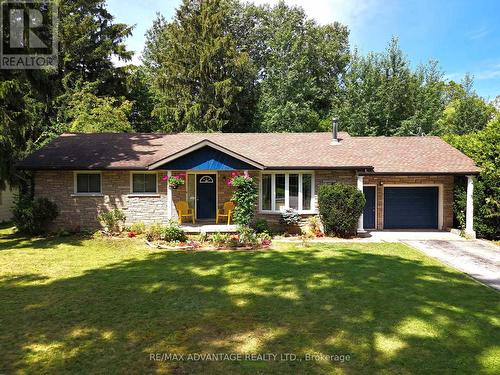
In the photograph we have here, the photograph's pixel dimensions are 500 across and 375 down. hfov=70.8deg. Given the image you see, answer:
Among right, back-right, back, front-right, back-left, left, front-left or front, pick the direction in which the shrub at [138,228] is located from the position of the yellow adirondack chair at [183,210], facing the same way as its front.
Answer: back-right

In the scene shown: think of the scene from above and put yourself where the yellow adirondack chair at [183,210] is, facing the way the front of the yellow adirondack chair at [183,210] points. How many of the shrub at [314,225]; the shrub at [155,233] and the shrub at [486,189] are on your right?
1

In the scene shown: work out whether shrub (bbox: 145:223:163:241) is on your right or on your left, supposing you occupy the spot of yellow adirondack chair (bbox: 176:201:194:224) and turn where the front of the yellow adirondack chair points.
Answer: on your right

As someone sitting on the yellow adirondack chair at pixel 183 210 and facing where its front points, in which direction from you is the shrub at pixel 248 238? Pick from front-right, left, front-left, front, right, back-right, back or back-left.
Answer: front

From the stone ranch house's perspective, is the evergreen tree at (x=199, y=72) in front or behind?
behind

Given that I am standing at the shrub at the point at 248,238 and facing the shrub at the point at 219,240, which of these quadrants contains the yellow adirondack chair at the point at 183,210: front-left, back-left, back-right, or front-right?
front-right

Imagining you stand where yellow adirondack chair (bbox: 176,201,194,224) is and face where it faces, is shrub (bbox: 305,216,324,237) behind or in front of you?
in front

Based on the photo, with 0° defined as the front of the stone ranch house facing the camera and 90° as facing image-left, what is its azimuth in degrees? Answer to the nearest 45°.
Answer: approximately 0°

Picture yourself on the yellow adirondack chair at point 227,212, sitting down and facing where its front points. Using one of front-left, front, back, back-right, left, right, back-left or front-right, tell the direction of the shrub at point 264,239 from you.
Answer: left

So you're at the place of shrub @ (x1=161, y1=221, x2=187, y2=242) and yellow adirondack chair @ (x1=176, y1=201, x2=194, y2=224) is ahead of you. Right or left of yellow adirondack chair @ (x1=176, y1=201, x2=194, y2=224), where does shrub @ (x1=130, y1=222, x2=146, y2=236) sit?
left

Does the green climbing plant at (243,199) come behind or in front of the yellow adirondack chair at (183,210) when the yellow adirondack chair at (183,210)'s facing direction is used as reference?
in front

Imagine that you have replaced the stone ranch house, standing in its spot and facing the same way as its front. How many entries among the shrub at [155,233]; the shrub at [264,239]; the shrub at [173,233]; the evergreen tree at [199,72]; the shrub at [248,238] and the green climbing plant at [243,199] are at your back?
1

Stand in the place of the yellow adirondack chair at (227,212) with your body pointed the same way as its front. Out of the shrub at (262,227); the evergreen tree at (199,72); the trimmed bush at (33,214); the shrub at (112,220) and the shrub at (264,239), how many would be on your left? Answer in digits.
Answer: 2

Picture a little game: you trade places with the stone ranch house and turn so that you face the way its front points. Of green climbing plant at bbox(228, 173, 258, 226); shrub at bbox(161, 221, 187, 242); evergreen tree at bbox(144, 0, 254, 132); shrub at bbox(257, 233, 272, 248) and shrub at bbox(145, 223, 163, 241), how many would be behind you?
1

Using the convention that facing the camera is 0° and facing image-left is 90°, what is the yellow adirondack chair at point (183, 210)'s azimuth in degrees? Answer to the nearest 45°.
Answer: approximately 315°

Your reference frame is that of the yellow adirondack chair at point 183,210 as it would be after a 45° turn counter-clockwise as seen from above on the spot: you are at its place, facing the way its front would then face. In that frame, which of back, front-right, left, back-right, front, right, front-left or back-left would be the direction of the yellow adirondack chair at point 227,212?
front
